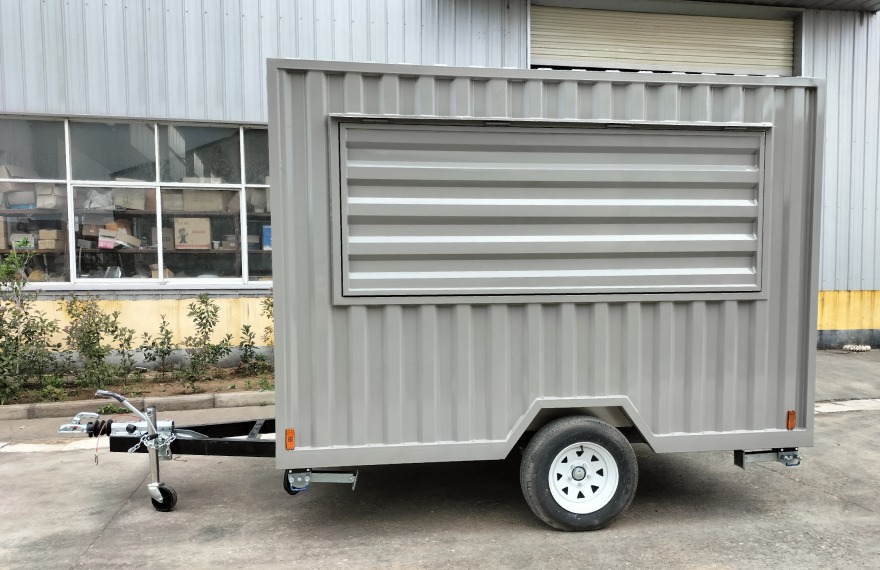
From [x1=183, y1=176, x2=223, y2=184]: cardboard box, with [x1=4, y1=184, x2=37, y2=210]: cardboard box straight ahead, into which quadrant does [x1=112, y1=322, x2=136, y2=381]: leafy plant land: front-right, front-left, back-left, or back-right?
front-left

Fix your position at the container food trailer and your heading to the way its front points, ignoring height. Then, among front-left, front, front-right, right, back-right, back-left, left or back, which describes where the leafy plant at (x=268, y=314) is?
front-right

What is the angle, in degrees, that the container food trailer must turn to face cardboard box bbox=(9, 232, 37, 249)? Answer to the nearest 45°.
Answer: approximately 45° to its right

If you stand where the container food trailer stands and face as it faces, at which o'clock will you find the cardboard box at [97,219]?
The cardboard box is roughly at 1 o'clock from the container food trailer.

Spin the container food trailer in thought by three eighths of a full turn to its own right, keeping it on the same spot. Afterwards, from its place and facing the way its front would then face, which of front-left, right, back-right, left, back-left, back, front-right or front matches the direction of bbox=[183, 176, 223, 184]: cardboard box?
left

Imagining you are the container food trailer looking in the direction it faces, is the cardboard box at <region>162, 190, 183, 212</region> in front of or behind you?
in front

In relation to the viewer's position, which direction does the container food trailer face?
facing to the left of the viewer

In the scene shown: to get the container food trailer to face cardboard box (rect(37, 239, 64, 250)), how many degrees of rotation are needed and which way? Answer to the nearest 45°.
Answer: approximately 45° to its right

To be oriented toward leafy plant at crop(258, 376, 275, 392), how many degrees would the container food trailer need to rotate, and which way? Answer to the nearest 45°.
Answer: approximately 45° to its right

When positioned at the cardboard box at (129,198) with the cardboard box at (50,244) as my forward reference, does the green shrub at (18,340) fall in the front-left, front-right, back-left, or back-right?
front-left

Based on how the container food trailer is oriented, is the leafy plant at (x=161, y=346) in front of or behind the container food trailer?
in front

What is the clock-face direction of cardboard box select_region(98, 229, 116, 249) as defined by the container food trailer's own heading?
The cardboard box is roughly at 1 o'clock from the container food trailer.

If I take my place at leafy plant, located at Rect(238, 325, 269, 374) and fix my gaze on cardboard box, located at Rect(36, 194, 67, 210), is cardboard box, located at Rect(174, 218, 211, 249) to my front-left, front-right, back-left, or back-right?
front-right

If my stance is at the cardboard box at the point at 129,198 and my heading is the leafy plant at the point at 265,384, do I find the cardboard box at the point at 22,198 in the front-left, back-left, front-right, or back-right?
back-right

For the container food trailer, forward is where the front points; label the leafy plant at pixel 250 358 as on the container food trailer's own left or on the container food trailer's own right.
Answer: on the container food trailer's own right

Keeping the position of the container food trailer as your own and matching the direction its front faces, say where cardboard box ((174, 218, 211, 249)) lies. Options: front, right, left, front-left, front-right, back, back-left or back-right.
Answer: front-right
